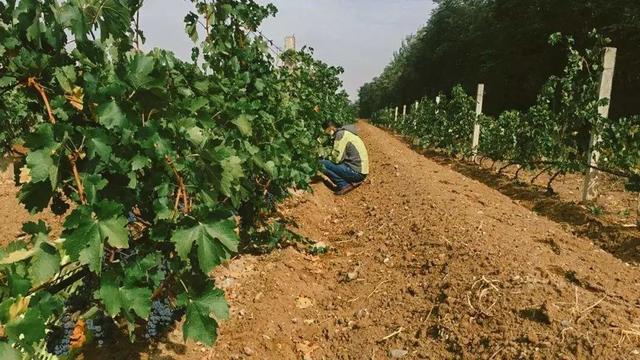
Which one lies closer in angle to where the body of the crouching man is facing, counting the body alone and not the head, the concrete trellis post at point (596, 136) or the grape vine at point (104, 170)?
the grape vine

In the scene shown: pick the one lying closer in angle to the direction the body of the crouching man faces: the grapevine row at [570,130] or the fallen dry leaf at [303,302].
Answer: the fallen dry leaf

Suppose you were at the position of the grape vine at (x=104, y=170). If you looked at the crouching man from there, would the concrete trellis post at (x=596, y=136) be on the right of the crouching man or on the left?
right

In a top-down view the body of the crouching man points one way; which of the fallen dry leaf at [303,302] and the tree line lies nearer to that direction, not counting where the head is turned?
the fallen dry leaf

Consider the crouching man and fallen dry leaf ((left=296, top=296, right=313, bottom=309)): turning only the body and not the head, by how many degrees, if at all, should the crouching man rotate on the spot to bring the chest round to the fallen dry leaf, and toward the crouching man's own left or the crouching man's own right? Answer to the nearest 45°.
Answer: approximately 90° to the crouching man's own left

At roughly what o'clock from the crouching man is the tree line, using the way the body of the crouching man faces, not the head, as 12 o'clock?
The tree line is roughly at 4 o'clock from the crouching man.

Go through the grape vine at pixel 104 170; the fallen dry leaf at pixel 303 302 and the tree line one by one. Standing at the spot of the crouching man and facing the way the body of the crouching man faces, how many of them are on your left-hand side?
2

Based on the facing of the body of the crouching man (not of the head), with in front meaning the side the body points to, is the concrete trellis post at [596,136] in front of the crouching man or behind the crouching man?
behind

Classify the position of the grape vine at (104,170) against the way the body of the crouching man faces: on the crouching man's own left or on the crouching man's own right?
on the crouching man's own left

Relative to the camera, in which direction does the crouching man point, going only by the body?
to the viewer's left

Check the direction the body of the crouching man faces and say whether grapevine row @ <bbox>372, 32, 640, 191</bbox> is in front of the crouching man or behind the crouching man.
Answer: behind
